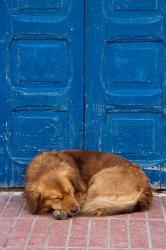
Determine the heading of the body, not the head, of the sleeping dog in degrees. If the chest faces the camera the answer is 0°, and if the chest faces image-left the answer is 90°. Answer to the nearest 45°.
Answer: approximately 90°

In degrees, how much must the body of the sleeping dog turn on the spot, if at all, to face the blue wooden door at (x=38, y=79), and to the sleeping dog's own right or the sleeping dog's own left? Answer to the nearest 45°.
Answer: approximately 45° to the sleeping dog's own right

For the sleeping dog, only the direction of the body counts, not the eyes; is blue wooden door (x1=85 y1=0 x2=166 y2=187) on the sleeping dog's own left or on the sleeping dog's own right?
on the sleeping dog's own right
